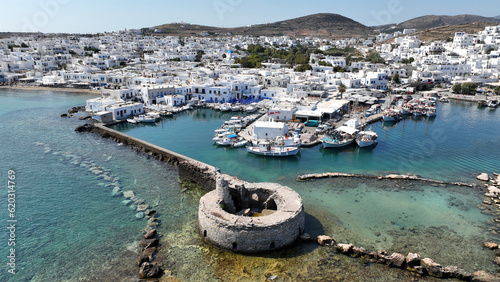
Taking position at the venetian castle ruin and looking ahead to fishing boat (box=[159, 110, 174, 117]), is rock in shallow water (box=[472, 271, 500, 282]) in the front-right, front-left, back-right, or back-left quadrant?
back-right

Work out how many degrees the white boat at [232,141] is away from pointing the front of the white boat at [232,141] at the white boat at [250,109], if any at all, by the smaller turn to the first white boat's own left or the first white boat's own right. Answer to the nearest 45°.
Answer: approximately 90° to the first white boat's own right

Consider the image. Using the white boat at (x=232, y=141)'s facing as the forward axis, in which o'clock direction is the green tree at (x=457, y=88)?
The green tree is roughly at 5 o'clock from the white boat.
